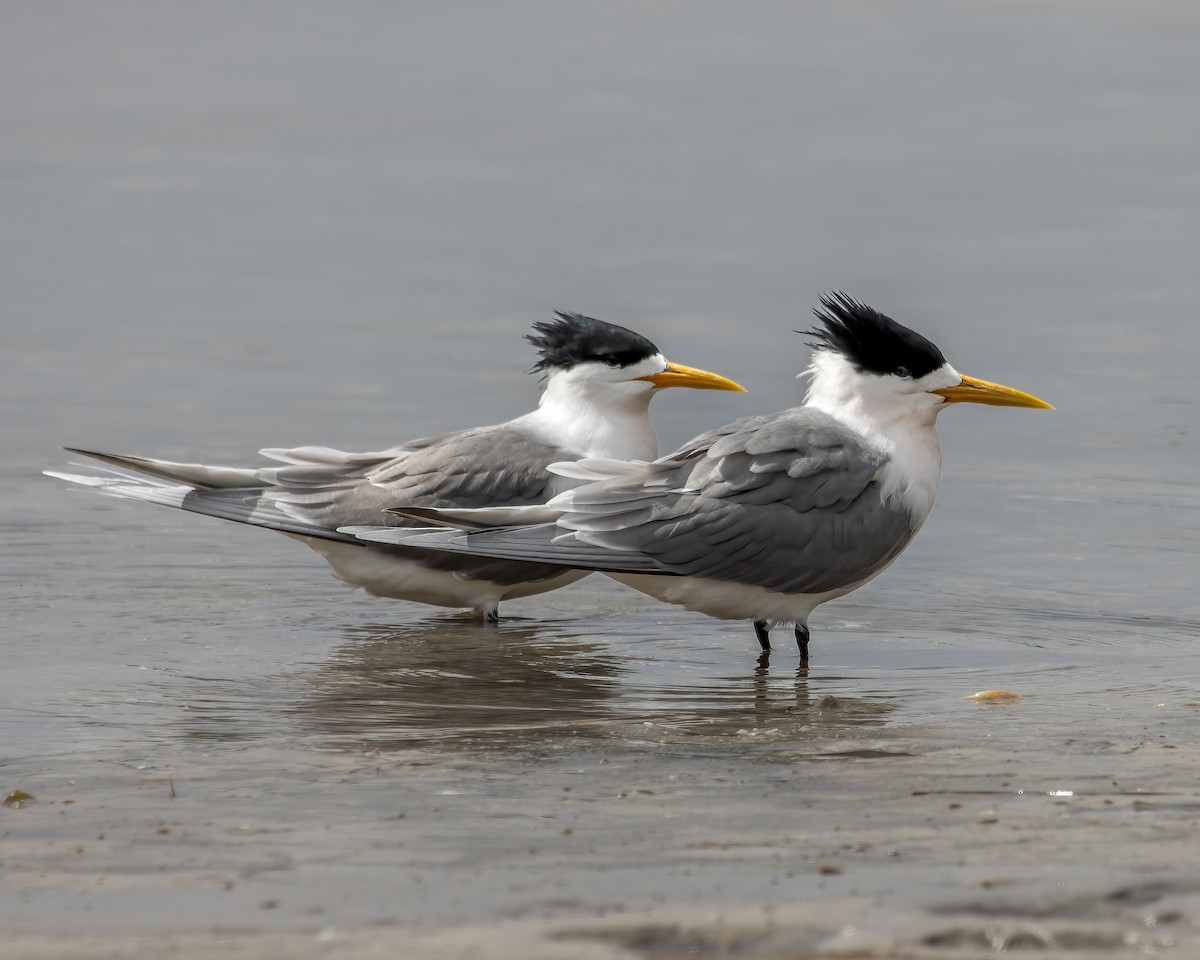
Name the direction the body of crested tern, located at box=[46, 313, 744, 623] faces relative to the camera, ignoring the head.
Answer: to the viewer's right

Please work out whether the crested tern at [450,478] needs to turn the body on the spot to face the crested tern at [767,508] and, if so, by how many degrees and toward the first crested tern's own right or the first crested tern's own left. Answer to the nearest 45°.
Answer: approximately 45° to the first crested tern's own right

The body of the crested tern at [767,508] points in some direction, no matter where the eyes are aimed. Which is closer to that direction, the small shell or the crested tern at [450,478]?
the small shell

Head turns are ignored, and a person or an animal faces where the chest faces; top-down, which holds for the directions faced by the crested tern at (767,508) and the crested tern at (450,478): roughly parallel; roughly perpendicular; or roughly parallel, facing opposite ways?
roughly parallel

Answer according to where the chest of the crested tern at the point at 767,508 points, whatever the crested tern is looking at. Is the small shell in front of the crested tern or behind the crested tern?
in front

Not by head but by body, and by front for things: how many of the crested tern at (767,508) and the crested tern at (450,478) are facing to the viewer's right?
2

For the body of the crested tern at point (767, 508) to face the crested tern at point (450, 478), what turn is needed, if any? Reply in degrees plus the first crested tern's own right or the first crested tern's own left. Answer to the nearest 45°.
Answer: approximately 135° to the first crested tern's own left

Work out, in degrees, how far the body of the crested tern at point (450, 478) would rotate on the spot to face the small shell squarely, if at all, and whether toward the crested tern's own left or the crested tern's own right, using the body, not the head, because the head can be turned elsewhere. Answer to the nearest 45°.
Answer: approximately 45° to the crested tern's own right

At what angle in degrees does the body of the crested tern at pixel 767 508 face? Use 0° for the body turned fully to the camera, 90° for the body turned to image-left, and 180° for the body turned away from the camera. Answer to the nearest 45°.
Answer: approximately 270°
